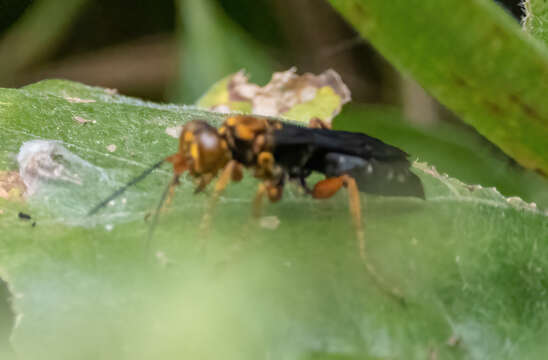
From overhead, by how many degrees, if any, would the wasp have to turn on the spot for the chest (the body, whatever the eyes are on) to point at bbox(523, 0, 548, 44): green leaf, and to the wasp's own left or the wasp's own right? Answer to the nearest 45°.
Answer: approximately 180°

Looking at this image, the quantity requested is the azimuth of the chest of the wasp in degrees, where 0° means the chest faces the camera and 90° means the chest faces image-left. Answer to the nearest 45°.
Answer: approximately 90°

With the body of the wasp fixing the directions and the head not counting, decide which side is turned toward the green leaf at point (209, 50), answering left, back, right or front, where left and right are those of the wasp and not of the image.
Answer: right

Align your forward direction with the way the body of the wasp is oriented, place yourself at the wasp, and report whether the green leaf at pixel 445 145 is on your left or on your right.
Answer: on your right

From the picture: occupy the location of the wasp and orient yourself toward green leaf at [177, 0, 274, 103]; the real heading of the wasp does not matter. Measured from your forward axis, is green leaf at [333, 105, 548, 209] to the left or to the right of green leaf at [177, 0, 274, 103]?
right
